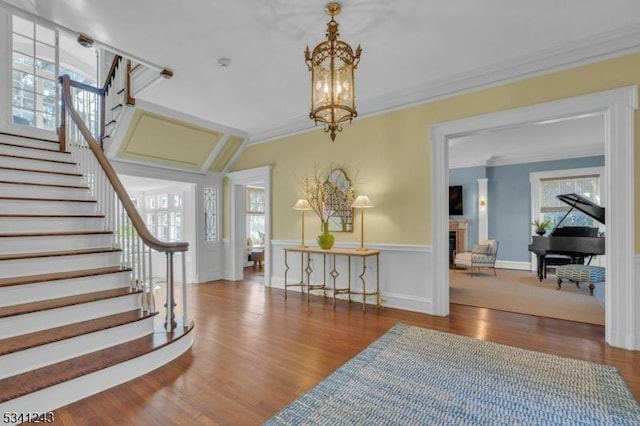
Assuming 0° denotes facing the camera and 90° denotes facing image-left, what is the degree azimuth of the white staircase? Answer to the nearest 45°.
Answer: approximately 315°

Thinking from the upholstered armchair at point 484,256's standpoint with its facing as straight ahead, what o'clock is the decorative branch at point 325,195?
The decorative branch is roughly at 10 o'clock from the upholstered armchair.

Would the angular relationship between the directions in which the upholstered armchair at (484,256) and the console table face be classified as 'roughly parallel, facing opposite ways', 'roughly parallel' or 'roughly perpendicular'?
roughly perpendicular

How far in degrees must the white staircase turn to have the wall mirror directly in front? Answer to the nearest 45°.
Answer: approximately 45° to its left

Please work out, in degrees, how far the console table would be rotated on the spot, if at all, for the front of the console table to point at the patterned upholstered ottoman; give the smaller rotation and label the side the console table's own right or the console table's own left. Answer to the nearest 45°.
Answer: approximately 135° to the console table's own left
